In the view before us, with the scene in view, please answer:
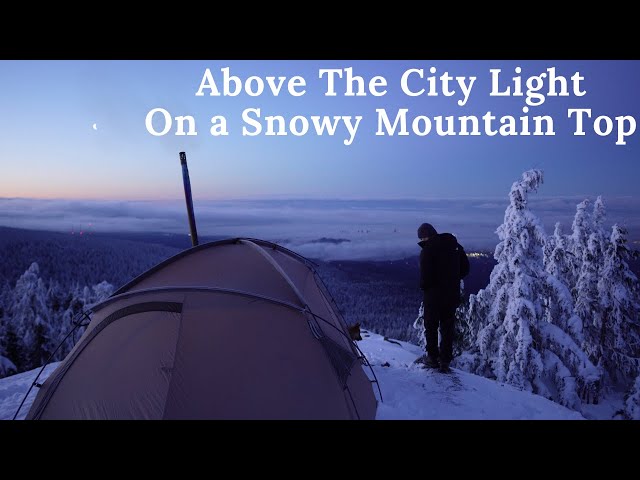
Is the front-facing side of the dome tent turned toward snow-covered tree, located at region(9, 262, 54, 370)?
no

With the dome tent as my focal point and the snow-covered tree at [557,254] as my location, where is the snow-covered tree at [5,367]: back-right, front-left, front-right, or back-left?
front-right

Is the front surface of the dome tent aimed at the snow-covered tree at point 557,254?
no

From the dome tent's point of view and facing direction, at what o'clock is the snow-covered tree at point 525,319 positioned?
The snow-covered tree is roughly at 8 o'clock from the dome tent.

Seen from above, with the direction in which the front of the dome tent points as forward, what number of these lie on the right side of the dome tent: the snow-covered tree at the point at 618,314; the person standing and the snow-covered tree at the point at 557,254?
0

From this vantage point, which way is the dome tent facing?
toward the camera

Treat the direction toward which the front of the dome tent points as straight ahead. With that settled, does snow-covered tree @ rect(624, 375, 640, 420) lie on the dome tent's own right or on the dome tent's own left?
on the dome tent's own left

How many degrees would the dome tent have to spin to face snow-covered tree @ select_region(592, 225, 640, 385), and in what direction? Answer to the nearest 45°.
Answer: approximately 135° to its left
